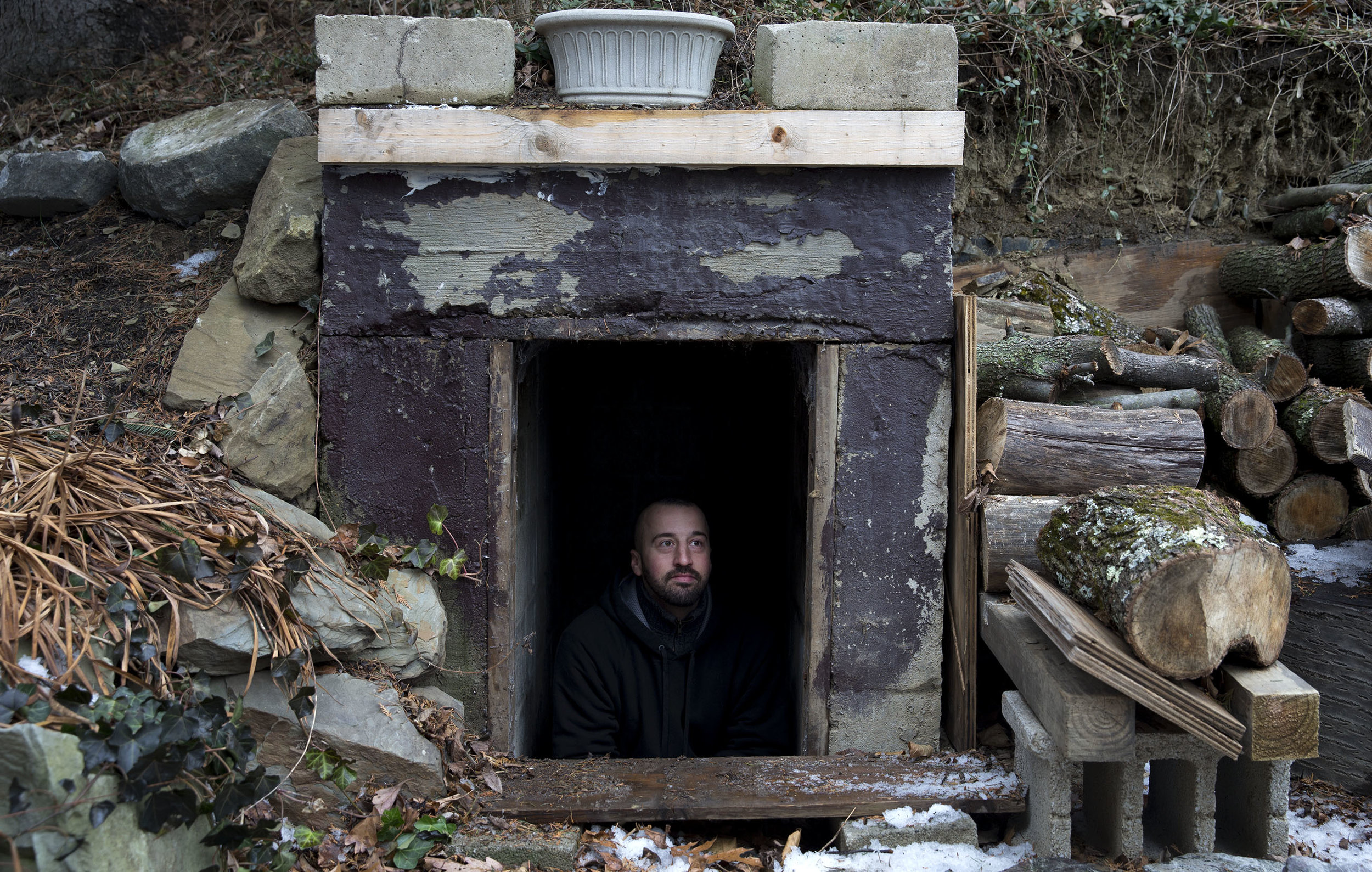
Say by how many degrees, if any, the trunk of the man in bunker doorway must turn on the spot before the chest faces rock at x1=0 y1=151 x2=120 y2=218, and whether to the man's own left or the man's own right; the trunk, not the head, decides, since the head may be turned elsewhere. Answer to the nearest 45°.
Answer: approximately 90° to the man's own right

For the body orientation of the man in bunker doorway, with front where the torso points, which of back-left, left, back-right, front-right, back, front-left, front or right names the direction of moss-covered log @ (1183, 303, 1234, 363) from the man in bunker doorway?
left

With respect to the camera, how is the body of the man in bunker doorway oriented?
toward the camera

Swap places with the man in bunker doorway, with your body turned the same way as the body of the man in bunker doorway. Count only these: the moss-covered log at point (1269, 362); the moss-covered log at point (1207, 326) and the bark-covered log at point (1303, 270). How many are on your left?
3

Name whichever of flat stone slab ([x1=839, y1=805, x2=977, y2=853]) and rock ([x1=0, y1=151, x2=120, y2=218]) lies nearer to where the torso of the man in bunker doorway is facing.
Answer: the flat stone slab

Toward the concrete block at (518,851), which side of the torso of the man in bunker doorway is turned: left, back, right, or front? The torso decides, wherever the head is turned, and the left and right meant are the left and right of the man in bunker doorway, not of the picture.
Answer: front

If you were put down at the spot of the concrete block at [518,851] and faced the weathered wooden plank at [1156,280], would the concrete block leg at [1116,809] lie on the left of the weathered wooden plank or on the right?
right

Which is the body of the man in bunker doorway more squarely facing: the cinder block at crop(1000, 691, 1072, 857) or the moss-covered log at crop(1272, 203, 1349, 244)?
the cinder block

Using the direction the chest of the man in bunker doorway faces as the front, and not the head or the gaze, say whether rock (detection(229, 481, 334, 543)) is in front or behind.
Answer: in front
